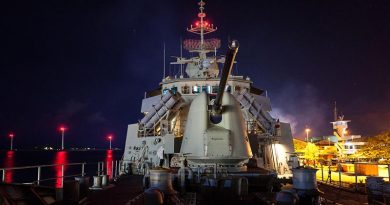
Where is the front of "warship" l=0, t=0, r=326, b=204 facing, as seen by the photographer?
facing the viewer
